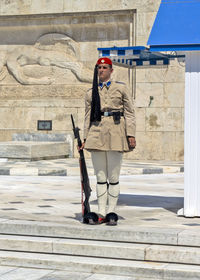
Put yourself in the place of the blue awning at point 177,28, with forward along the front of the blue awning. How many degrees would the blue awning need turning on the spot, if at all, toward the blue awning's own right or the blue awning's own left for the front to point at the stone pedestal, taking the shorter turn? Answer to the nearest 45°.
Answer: approximately 135° to the blue awning's own right
